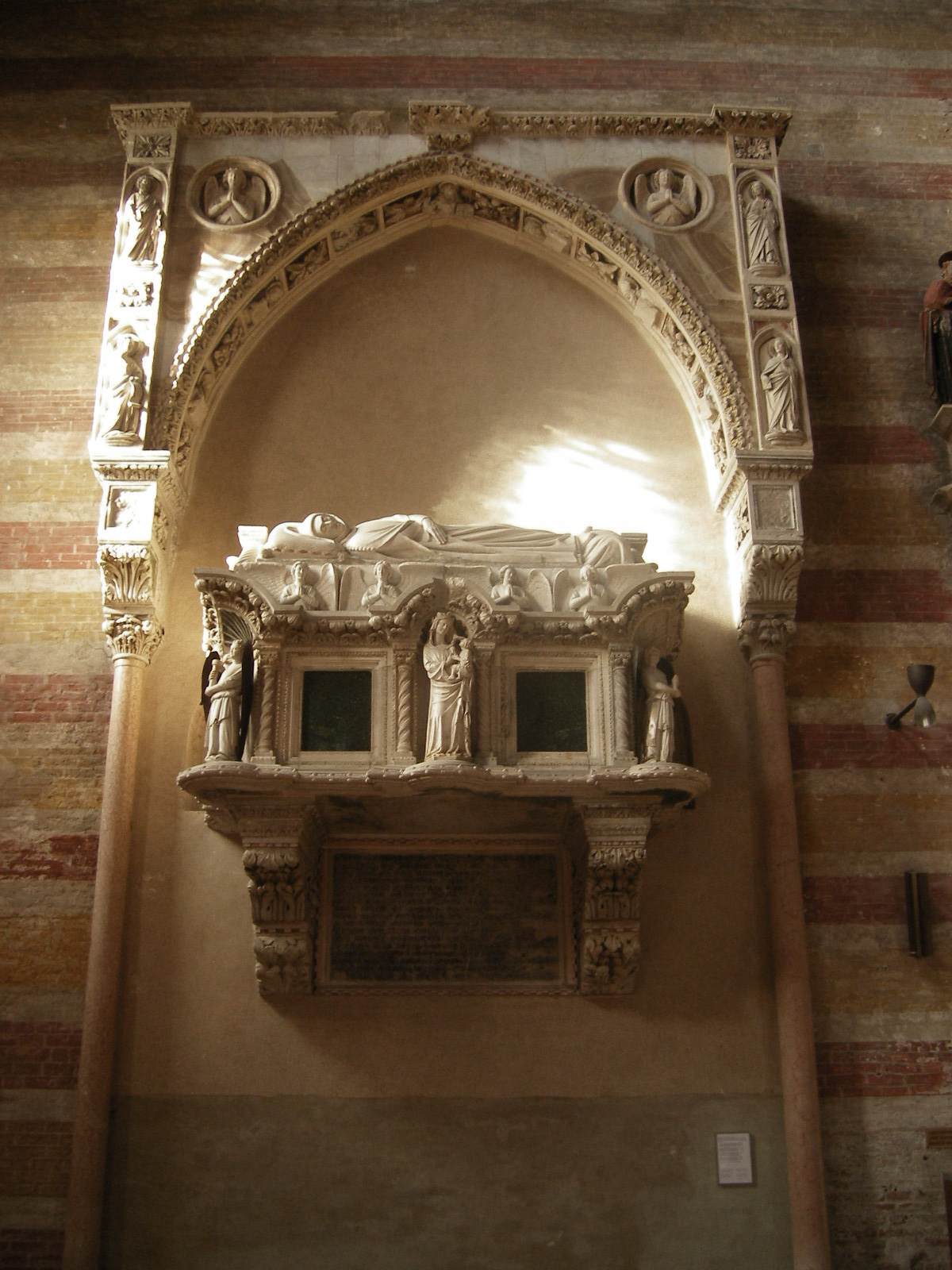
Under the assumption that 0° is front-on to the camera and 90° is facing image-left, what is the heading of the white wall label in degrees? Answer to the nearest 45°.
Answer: approximately 0°

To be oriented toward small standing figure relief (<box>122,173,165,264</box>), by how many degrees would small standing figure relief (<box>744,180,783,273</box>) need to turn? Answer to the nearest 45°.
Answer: approximately 90° to its right

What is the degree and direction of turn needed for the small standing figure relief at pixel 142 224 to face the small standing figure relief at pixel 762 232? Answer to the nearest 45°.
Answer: approximately 90° to its left

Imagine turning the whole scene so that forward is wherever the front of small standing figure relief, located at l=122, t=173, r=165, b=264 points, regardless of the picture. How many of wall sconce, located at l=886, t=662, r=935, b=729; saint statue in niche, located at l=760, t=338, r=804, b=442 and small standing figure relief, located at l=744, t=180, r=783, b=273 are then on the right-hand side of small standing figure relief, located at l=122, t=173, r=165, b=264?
0

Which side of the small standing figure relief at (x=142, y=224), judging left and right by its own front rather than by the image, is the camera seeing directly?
front

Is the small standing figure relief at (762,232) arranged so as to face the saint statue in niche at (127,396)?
no

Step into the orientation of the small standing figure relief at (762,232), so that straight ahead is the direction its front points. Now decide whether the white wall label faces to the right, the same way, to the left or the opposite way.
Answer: the same way

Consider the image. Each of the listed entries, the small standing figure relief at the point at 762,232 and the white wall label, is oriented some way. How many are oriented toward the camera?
2

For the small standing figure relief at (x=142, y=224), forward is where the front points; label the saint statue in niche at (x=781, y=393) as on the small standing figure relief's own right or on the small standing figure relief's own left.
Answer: on the small standing figure relief's own left

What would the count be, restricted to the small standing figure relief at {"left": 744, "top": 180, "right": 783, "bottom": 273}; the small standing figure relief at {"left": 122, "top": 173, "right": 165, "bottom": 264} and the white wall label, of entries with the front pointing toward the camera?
3
